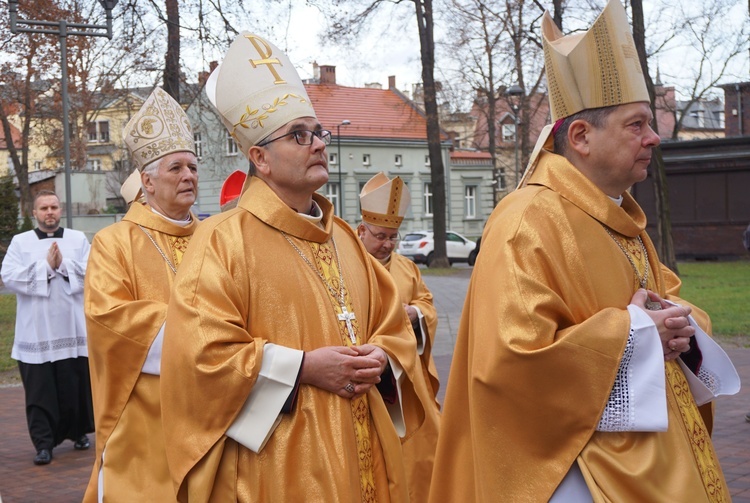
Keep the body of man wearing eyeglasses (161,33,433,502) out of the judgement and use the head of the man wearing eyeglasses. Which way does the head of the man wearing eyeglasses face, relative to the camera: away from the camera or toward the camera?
toward the camera

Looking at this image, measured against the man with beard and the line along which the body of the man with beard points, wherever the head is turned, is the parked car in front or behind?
behind

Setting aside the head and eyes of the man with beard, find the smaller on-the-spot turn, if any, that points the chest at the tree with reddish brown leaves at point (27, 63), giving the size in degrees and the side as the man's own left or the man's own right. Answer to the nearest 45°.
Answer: approximately 180°

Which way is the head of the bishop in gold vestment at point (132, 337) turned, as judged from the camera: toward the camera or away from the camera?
toward the camera

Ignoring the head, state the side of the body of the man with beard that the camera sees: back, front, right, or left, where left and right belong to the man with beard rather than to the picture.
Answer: front

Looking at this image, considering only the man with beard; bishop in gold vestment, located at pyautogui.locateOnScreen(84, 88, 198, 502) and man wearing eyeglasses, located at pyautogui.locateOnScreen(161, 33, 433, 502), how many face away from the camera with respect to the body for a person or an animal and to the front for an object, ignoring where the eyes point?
0

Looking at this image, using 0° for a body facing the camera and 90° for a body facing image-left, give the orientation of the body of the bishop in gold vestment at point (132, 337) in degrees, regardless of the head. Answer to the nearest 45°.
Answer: approximately 315°

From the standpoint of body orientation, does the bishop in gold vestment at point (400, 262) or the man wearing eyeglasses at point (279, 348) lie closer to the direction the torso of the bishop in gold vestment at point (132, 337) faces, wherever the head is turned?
the man wearing eyeglasses

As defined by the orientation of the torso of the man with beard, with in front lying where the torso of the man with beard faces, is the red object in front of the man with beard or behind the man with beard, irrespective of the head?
in front

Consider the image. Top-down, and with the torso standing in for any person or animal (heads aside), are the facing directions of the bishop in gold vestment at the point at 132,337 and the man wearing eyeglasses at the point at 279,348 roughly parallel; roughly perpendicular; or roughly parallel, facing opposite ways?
roughly parallel

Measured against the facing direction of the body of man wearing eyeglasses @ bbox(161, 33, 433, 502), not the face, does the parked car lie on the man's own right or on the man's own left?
on the man's own left

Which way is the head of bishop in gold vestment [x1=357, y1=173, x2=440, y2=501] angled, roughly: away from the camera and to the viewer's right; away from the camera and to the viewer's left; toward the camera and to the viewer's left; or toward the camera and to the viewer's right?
toward the camera and to the viewer's right

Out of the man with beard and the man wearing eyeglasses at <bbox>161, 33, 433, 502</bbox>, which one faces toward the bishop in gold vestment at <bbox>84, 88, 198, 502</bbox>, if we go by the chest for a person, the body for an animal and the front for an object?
the man with beard

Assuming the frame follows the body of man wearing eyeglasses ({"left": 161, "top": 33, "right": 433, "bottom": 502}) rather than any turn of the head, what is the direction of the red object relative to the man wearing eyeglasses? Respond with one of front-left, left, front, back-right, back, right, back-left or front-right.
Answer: back-left

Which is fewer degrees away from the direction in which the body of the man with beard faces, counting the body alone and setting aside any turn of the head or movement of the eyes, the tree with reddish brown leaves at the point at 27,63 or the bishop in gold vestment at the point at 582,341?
the bishop in gold vestment
